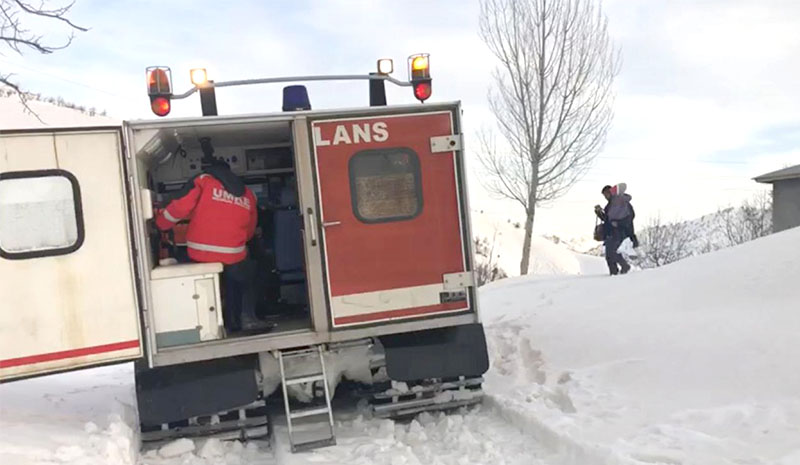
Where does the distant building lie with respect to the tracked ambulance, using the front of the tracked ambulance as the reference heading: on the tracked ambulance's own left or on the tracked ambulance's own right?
on the tracked ambulance's own right

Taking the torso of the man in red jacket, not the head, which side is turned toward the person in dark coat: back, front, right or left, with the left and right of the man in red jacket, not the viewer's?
right

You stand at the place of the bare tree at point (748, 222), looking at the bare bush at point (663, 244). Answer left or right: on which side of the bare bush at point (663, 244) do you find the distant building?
left

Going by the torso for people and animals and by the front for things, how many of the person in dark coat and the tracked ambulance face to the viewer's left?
1

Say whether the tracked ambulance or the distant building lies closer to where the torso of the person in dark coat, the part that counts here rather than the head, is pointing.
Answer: the tracked ambulance

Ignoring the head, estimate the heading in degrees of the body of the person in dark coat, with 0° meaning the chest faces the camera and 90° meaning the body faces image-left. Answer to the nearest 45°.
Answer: approximately 90°

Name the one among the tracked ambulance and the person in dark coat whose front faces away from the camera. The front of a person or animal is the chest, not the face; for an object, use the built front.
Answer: the tracked ambulance

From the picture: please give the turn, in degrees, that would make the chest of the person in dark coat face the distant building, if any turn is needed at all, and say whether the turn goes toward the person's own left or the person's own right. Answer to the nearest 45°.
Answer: approximately 135° to the person's own right

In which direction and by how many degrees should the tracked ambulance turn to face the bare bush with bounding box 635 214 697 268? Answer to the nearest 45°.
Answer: approximately 45° to its right

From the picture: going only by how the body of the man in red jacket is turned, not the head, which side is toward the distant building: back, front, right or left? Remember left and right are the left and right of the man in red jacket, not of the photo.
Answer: right

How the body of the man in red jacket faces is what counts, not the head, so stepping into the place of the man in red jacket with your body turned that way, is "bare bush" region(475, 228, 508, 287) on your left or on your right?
on your right

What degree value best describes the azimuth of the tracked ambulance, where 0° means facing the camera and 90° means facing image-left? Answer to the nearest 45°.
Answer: approximately 180°
